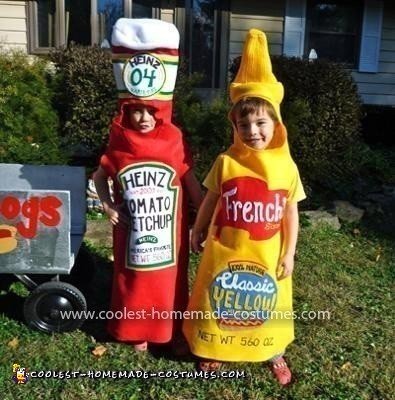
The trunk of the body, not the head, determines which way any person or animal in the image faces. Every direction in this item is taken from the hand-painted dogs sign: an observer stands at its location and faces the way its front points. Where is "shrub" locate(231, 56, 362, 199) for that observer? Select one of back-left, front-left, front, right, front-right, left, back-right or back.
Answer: back-left

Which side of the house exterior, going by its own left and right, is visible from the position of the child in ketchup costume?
front

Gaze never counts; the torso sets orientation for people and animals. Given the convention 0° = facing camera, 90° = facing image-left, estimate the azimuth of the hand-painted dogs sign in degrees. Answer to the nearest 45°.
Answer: approximately 0°

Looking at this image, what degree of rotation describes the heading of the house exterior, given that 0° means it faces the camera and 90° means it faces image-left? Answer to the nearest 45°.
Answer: approximately 0°

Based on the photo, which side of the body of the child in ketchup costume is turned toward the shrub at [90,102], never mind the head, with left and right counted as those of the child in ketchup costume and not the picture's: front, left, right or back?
back

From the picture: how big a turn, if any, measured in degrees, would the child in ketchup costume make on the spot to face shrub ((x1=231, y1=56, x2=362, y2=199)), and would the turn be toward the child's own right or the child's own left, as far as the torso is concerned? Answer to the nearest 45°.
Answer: approximately 135° to the child's own left

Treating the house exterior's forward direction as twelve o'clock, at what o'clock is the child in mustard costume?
The child in mustard costume is roughly at 12 o'clock from the house exterior.

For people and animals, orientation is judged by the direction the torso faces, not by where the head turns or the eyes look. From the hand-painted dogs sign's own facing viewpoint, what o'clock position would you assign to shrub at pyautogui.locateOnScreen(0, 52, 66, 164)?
The shrub is roughly at 6 o'clock from the hand-painted dogs sign.

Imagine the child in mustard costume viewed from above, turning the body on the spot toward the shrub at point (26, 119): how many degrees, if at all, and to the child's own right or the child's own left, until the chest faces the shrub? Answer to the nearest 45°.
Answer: approximately 135° to the child's own right

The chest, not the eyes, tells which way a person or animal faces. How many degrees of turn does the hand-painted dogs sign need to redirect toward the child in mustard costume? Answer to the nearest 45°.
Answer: approximately 45° to its left
